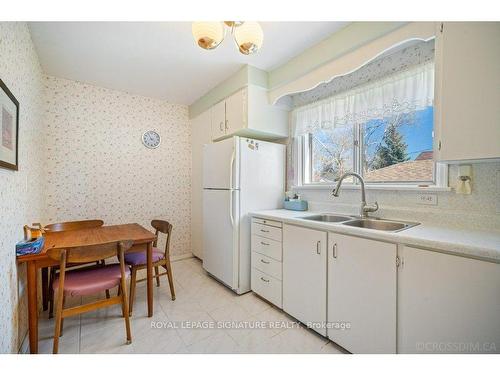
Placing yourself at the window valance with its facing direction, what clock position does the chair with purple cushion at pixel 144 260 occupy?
The chair with purple cushion is roughly at 1 o'clock from the window valance.

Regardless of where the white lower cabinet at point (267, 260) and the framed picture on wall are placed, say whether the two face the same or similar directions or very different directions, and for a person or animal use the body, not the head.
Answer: very different directions

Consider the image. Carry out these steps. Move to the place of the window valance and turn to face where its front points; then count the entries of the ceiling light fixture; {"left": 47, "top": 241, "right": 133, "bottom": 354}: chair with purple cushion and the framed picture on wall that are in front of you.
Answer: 3

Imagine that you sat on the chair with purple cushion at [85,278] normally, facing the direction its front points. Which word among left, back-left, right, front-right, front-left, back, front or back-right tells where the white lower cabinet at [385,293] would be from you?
back-right

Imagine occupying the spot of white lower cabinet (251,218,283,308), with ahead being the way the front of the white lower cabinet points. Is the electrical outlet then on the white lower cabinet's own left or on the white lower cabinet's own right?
on the white lower cabinet's own left

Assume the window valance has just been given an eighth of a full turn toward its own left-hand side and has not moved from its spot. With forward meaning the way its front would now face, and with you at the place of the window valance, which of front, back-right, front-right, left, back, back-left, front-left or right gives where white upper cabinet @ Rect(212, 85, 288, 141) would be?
right

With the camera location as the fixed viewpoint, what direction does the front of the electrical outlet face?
facing the viewer

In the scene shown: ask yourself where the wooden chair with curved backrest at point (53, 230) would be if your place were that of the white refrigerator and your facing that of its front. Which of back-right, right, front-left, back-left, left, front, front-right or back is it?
front-right

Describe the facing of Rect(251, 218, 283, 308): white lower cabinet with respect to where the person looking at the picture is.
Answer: facing the viewer and to the left of the viewer

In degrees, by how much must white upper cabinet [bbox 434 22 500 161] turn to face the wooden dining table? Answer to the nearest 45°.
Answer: approximately 45° to its right

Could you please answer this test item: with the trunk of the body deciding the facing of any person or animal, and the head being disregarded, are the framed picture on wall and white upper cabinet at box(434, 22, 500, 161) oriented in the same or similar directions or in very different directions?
very different directions

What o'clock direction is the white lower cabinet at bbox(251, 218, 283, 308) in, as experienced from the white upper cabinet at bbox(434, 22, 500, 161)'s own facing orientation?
The white lower cabinet is roughly at 3 o'clock from the white upper cabinet.

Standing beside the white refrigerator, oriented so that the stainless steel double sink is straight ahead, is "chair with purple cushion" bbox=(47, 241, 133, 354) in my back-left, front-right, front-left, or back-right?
back-right

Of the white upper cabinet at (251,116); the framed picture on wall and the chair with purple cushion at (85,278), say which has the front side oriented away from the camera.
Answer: the chair with purple cushion

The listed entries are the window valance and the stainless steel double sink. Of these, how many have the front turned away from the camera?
0
